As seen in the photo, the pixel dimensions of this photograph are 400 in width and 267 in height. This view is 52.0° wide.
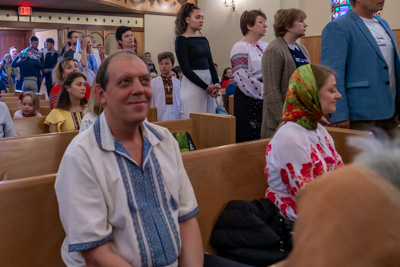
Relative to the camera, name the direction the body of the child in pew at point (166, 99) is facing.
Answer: toward the camera

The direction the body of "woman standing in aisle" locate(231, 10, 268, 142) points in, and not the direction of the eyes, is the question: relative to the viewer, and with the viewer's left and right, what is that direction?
facing the viewer and to the right of the viewer

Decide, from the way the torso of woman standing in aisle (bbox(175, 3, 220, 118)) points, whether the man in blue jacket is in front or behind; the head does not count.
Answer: in front

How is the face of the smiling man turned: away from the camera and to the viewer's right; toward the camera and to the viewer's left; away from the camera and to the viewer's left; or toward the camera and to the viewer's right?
toward the camera and to the viewer's right

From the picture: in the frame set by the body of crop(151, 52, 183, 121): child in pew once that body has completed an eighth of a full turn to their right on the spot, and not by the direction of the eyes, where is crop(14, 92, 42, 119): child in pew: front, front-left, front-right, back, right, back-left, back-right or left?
front-right

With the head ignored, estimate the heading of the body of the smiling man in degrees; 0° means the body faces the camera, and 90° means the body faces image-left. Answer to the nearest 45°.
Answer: approximately 315°

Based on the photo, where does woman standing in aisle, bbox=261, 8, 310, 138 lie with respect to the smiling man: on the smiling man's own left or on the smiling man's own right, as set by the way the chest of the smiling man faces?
on the smiling man's own left

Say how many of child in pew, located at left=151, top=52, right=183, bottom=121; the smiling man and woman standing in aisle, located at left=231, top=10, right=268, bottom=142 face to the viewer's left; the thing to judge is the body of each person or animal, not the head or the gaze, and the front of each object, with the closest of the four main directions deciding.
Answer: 0

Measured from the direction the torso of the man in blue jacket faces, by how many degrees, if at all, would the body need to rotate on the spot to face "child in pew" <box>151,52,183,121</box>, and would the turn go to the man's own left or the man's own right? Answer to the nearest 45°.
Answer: approximately 180°

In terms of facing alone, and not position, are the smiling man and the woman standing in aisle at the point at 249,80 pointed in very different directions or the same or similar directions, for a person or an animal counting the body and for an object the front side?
same or similar directions

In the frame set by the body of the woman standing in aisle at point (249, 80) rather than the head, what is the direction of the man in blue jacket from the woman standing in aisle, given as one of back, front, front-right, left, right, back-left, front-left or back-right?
front

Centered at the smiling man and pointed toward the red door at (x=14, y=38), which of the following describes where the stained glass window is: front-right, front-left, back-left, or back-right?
front-right
